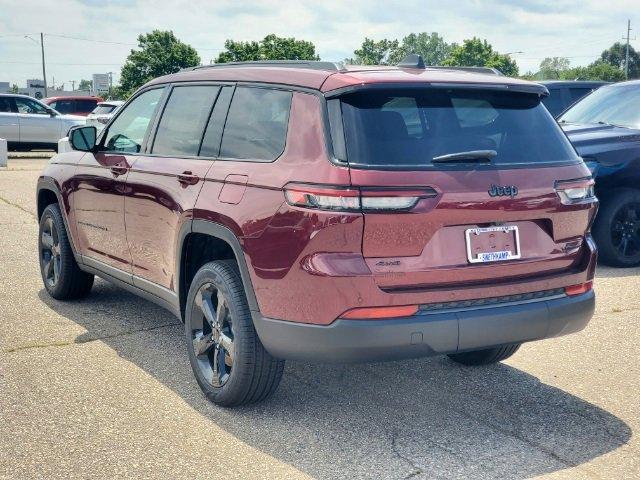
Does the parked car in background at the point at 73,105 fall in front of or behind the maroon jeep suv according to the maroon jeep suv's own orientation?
in front

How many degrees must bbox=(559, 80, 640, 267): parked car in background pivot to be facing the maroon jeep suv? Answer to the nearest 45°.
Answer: approximately 45° to its left

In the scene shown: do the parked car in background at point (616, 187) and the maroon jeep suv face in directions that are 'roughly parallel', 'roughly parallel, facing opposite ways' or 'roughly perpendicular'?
roughly perpendicular

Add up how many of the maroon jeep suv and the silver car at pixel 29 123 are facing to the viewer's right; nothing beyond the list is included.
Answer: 1

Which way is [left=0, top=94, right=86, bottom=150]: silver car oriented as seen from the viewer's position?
to the viewer's right

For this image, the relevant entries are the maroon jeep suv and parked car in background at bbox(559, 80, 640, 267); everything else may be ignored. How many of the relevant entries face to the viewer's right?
0

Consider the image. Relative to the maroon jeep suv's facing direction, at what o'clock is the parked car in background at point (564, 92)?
The parked car in background is roughly at 2 o'clock from the maroon jeep suv.

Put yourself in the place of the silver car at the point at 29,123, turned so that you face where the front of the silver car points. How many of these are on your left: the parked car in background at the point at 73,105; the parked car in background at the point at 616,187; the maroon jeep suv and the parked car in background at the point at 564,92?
1

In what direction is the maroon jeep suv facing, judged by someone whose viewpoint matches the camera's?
facing away from the viewer and to the left of the viewer

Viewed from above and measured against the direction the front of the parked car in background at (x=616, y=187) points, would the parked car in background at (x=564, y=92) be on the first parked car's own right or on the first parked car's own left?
on the first parked car's own right
